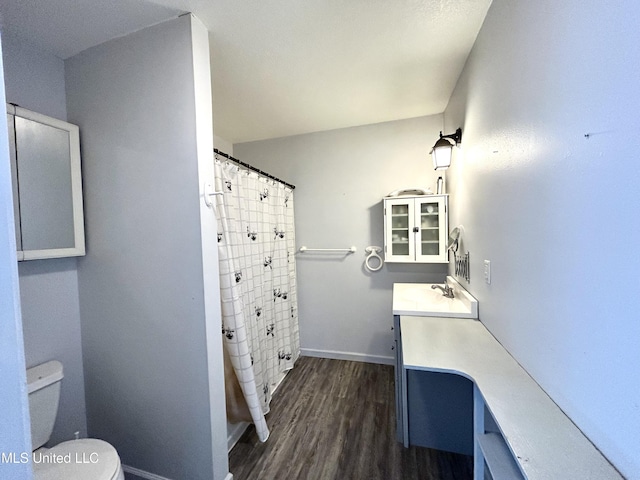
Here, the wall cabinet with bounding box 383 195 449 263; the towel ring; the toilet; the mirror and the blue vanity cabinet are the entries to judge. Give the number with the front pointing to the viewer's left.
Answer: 1

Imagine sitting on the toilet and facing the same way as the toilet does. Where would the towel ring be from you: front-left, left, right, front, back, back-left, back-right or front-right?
front-left

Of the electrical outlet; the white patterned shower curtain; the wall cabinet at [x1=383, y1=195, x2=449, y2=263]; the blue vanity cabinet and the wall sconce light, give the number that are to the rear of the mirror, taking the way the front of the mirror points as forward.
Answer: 0

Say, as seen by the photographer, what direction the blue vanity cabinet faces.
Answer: facing to the left of the viewer

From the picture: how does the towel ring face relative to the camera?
toward the camera

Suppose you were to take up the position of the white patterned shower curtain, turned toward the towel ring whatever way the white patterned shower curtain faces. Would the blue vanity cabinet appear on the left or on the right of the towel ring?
right

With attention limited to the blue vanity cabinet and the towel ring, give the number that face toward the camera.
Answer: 1

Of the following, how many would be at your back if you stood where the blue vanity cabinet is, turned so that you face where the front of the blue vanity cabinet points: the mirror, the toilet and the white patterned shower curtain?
0

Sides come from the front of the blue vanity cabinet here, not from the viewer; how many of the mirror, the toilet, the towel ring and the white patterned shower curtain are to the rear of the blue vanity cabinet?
0

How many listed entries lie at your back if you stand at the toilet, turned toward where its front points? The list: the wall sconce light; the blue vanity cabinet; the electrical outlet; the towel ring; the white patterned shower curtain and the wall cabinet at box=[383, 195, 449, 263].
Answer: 0

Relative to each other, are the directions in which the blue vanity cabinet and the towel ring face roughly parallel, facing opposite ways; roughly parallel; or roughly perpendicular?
roughly perpendicular

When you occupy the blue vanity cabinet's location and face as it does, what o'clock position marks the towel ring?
The towel ring is roughly at 2 o'clock from the blue vanity cabinet.

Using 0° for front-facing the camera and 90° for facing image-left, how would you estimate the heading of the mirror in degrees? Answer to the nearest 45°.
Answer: approximately 315°

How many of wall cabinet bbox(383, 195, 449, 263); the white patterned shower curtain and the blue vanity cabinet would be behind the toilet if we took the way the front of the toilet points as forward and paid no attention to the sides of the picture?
0
